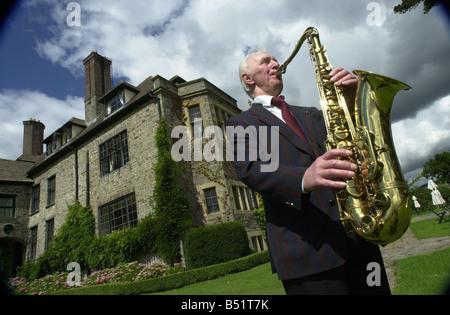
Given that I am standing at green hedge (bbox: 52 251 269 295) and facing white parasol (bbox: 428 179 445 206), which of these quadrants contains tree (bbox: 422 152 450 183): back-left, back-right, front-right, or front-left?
front-left

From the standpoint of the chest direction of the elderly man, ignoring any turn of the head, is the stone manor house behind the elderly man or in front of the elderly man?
behind

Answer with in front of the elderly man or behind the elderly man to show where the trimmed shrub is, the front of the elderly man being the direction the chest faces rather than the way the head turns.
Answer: behind

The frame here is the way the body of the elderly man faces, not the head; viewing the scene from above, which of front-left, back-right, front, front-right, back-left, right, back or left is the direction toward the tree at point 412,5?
left

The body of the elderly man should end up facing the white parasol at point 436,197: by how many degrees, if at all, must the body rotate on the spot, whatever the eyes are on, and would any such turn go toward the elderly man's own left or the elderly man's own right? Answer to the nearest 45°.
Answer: approximately 135° to the elderly man's own left

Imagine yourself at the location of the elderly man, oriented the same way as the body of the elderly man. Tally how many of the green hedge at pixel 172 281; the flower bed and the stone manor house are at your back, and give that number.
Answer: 3

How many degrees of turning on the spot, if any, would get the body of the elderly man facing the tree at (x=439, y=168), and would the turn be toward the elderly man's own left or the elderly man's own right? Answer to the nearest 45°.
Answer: approximately 135° to the elderly man's own left

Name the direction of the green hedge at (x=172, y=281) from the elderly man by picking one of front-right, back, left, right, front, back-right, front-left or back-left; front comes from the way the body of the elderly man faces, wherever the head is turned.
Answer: back

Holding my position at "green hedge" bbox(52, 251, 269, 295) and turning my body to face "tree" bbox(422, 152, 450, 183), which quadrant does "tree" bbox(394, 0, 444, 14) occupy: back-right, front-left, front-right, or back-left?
front-right

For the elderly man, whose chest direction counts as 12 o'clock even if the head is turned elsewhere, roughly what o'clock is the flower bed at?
The flower bed is roughly at 6 o'clock from the elderly man.

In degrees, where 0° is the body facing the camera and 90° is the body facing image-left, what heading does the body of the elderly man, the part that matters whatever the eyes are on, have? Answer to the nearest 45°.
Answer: approximately 315°
